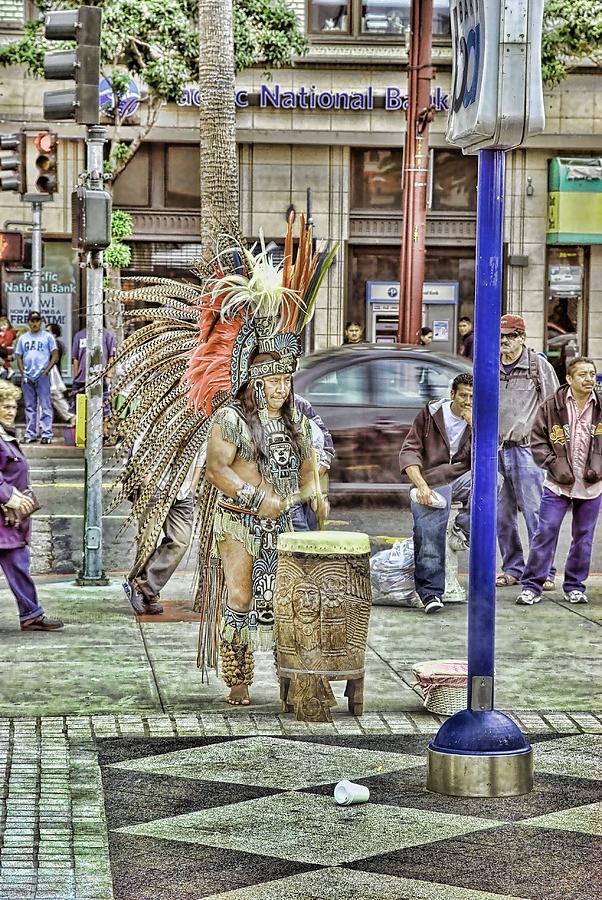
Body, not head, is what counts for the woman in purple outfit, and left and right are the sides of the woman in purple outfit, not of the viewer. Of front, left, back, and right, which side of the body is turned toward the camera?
right

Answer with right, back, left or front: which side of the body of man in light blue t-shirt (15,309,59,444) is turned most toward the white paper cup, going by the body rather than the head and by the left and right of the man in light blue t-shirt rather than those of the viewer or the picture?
front

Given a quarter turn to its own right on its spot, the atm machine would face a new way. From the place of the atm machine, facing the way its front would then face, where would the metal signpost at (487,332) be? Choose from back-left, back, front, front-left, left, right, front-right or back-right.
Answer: left

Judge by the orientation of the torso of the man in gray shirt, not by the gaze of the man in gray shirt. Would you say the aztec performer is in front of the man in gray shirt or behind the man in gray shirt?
in front

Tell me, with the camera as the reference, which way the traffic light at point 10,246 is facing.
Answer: facing the viewer

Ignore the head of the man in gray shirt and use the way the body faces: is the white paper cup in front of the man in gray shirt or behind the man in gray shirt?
in front

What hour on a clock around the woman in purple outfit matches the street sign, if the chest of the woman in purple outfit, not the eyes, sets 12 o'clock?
The street sign is roughly at 2 o'clock from the woman in purple outfit.

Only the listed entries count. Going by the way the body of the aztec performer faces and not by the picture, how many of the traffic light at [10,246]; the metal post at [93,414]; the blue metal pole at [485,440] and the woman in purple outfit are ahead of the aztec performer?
1

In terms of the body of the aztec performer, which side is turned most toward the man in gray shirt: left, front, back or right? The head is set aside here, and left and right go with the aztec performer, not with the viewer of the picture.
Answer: left

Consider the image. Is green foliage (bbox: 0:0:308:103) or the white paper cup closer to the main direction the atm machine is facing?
the white paper cup

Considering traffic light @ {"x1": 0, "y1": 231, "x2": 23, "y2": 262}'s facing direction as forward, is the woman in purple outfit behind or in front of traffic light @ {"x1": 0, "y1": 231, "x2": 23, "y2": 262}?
in front
